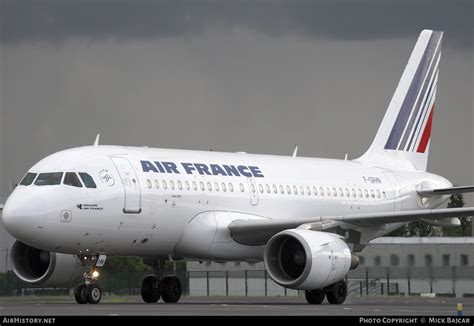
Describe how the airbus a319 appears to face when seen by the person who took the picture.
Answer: facing the viewer and to the left of the viewer
